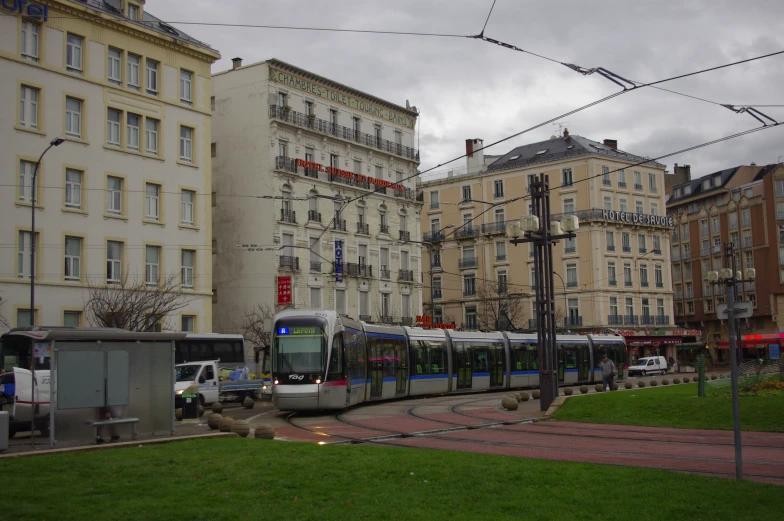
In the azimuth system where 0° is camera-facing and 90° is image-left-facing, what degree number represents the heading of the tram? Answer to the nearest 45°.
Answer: approximately 45°

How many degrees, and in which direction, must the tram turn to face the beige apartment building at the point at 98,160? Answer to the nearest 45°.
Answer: approximately 90° to its right

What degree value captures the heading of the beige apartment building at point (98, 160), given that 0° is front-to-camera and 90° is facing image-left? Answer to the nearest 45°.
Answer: approximately 315°

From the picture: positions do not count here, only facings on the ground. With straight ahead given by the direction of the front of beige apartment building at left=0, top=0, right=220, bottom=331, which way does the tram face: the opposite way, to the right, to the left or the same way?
to the right
